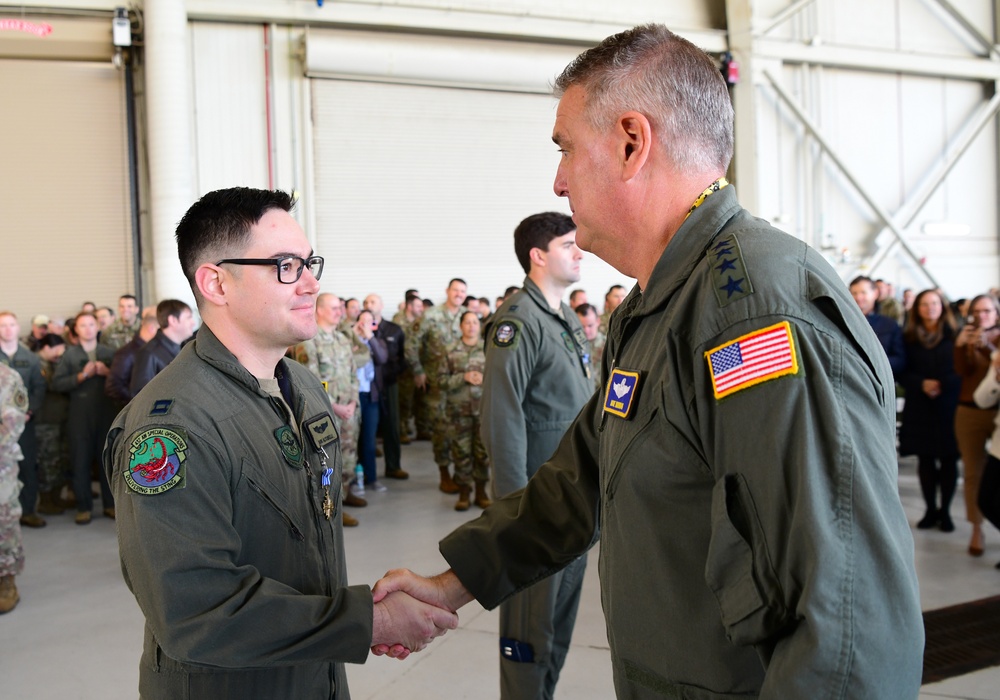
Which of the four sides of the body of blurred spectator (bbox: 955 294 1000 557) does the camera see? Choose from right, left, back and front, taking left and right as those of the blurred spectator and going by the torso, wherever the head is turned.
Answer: front

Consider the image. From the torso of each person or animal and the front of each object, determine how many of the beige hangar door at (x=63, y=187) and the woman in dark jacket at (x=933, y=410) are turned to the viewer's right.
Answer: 0

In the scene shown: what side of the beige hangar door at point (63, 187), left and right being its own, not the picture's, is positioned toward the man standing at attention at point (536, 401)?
front

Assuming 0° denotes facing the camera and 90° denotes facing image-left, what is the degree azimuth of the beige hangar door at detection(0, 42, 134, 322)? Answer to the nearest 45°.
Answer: approximately 0°

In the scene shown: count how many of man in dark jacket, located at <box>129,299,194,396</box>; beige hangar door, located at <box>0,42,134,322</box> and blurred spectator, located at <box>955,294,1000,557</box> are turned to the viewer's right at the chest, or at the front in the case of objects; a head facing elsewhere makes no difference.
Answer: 1

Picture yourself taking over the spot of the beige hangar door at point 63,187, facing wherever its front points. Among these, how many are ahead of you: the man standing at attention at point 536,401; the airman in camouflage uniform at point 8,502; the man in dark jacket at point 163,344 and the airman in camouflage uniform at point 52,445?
4

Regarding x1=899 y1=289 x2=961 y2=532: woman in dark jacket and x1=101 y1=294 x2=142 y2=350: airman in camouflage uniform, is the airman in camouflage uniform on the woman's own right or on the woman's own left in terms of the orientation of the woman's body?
on the woman's own right

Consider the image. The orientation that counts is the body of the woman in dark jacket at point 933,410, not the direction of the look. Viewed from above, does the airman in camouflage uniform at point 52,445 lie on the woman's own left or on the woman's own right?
on the woman's own right

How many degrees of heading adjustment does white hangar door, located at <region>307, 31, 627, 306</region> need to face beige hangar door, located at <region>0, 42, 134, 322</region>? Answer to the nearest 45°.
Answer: approximately 90° to its right
